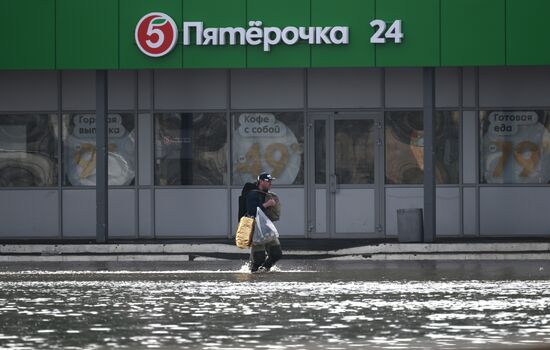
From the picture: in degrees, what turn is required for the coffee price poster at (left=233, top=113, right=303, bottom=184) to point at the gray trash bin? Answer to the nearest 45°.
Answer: approximately 45° to its left

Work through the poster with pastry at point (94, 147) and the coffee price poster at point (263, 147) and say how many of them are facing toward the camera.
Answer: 2

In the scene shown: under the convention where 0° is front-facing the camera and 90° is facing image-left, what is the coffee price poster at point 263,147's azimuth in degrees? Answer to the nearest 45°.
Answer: approximately 0°

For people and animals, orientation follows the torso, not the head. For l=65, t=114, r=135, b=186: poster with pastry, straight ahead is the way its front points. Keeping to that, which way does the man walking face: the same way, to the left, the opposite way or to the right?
to the left

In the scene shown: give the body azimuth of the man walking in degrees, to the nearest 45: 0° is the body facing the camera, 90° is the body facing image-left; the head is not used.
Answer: approximately 270°

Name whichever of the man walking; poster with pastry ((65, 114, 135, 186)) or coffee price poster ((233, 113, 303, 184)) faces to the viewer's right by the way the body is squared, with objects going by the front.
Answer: the man walking

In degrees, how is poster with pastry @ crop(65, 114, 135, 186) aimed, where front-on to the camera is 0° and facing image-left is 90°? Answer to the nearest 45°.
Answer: approximately 0°

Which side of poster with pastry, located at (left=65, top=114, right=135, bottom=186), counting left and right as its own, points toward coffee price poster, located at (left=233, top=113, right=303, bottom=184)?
left

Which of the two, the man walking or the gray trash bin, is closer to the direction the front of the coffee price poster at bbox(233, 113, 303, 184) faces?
the man walking

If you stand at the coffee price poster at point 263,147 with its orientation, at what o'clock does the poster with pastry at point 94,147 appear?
the poster with pastry at point 94,147 is roughly at 3 o'clock from the coffee price poster at point 263,147.

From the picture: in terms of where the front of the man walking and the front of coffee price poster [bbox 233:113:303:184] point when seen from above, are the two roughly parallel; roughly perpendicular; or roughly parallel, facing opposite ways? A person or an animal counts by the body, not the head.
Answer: roughly perpendicular
